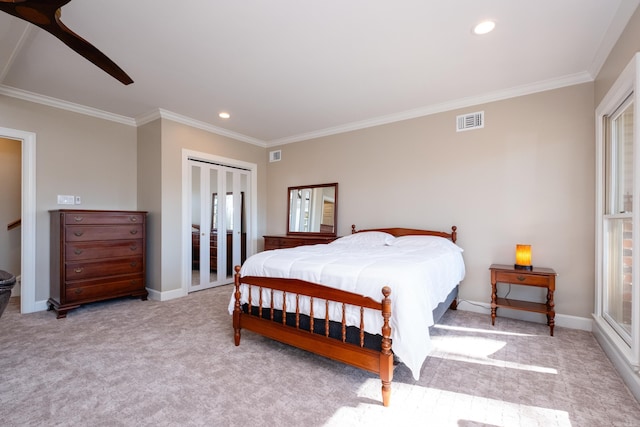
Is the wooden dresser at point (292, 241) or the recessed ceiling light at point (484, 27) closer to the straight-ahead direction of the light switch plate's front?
the recessed ceiling light

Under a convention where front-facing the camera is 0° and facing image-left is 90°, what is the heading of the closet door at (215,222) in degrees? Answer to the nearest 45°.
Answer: approximately 315°

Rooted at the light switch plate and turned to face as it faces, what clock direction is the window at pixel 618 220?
The window is roughly at 11 o'clock from the light switch plate.

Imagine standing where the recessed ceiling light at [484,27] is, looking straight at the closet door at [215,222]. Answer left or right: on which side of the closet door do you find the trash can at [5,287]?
left

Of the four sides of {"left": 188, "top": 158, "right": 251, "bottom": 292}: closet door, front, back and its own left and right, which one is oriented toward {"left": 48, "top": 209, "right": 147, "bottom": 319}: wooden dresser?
right

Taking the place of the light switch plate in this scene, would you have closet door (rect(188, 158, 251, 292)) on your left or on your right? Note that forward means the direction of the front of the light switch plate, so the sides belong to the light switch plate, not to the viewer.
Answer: on your left

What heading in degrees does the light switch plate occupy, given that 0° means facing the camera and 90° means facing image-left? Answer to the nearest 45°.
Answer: approximately 0°
